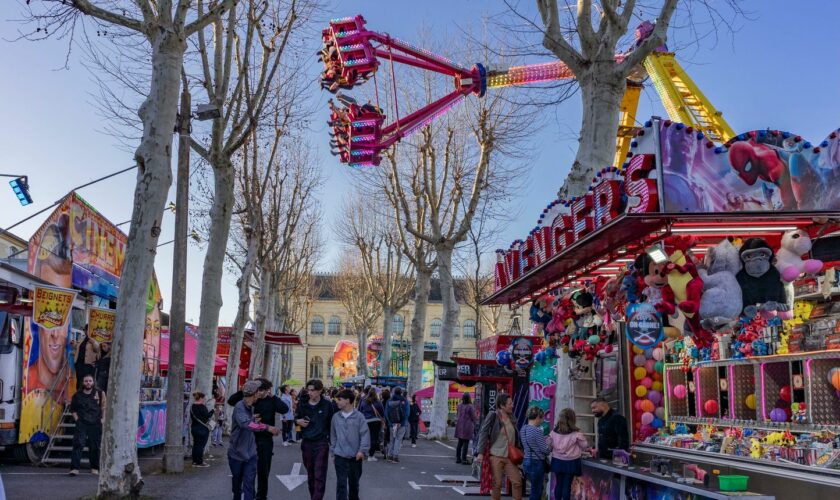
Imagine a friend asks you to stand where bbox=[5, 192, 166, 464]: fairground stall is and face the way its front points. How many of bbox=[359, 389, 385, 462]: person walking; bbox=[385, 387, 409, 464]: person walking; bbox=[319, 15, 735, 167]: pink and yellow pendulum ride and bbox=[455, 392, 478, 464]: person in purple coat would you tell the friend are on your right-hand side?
0

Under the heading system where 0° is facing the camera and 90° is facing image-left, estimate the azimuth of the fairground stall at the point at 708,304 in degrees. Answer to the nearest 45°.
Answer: approximately 45°

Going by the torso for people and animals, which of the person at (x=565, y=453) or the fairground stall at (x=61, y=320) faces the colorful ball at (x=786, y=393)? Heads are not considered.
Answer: the fairground stall

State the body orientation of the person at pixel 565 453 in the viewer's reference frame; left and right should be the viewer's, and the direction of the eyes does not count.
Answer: facing away from the viewer

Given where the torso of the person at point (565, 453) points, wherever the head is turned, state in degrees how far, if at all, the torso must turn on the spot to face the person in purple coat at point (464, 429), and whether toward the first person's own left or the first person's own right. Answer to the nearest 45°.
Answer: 0° — they already face them

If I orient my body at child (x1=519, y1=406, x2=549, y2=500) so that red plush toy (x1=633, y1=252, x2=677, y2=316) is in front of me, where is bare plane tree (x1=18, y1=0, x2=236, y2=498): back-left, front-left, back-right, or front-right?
back-right

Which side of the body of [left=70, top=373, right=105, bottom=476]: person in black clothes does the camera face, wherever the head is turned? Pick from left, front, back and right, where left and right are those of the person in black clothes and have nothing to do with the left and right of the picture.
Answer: front

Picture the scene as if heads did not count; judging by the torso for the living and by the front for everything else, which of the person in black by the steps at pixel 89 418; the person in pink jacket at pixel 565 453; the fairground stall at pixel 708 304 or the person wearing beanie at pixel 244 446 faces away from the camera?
the person in pink jacket at pixel 565 453

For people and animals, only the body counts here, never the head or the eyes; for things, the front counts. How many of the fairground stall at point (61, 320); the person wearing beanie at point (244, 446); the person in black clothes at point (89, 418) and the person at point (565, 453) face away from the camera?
1

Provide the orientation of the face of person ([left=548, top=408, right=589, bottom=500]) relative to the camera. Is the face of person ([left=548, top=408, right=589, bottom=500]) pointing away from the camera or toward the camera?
away from the camera

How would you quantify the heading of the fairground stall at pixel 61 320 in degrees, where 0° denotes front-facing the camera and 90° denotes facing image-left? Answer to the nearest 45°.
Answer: approximately 315°

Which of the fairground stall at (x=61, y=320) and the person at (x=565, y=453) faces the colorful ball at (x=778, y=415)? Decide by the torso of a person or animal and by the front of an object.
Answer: the fairground stall

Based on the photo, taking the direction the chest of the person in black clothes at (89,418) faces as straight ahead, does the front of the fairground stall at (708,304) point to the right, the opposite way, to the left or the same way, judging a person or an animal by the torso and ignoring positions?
to the right

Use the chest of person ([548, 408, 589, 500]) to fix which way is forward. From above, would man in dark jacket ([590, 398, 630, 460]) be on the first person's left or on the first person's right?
on the first person's right

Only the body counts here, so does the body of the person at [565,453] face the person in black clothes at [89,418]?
no

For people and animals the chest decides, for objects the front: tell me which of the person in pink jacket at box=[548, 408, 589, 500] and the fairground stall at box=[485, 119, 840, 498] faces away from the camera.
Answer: the person in pink jacket
